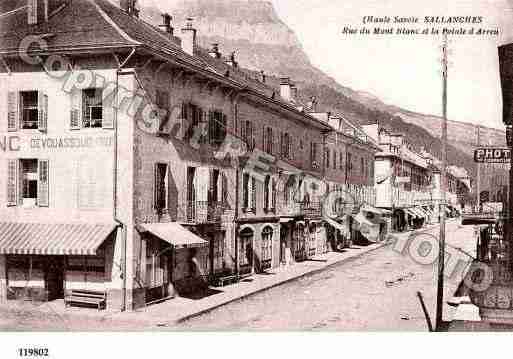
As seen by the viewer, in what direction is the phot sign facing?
toward the camera

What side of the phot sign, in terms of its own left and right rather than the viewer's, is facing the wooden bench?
right
